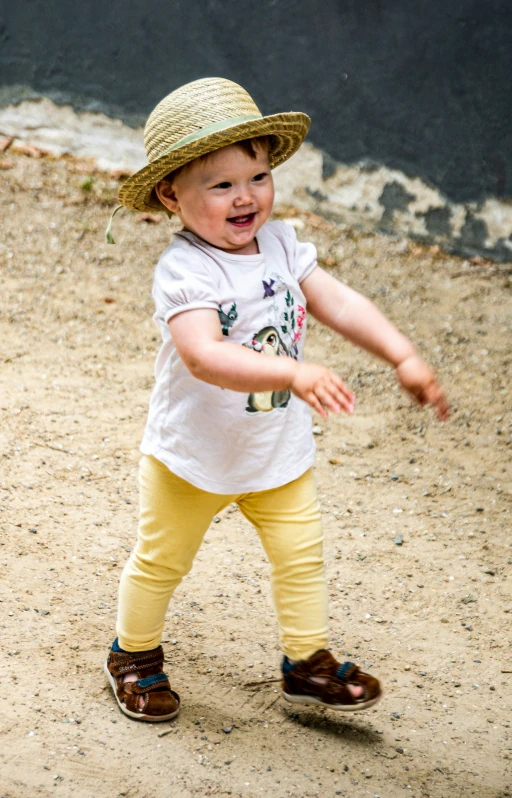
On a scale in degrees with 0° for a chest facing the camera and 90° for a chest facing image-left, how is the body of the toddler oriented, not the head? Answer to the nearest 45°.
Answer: approximately 315°
